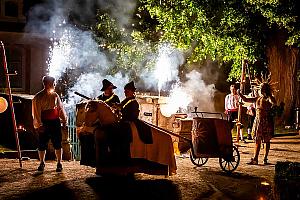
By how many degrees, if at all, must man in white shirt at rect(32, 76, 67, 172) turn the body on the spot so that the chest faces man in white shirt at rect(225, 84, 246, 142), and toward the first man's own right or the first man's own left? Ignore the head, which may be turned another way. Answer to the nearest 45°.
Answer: approximately 45° to the first man's own right
